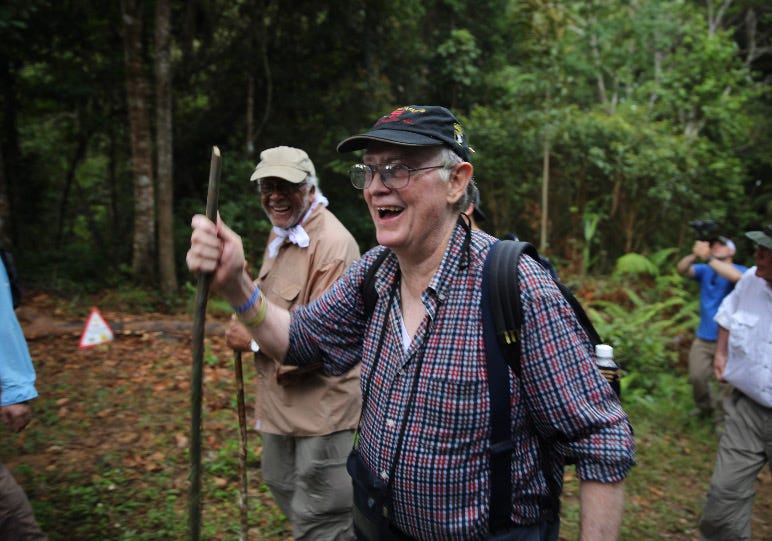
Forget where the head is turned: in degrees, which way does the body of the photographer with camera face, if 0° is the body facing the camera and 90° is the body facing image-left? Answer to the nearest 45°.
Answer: approximately 45°

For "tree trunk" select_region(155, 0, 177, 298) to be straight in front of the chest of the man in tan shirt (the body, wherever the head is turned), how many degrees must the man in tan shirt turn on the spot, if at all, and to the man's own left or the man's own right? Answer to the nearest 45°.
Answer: approximately 135° to the man's own right

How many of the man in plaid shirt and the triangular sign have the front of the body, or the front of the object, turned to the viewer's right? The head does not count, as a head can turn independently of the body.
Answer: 0

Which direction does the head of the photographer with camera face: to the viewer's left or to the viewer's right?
to the viewer's left

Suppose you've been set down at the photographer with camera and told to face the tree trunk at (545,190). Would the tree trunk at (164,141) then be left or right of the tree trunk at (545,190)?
left

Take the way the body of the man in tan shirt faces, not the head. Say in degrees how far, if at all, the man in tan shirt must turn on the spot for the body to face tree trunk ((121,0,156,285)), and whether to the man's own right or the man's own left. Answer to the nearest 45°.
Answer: approximately 135° to the man's own right

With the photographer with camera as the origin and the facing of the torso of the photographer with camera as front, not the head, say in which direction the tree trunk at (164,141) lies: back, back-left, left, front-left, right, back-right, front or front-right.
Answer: front-right

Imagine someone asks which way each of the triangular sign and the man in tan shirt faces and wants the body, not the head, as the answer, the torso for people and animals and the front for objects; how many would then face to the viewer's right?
0

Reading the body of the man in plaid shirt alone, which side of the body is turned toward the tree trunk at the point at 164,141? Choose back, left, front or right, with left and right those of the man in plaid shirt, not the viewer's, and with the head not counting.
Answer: right

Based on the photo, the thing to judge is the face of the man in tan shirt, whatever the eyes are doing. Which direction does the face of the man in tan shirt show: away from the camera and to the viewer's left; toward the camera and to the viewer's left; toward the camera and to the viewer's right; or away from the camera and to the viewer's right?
toward the camera and to the viewer's left

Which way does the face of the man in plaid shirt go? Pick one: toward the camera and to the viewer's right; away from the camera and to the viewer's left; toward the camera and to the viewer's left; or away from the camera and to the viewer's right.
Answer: toward the camera and to the viewer's left

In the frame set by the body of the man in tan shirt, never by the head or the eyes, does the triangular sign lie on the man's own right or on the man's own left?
on the man's own right

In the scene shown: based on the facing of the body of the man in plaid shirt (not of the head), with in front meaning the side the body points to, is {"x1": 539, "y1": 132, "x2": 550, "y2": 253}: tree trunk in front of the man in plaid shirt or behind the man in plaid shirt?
behind
